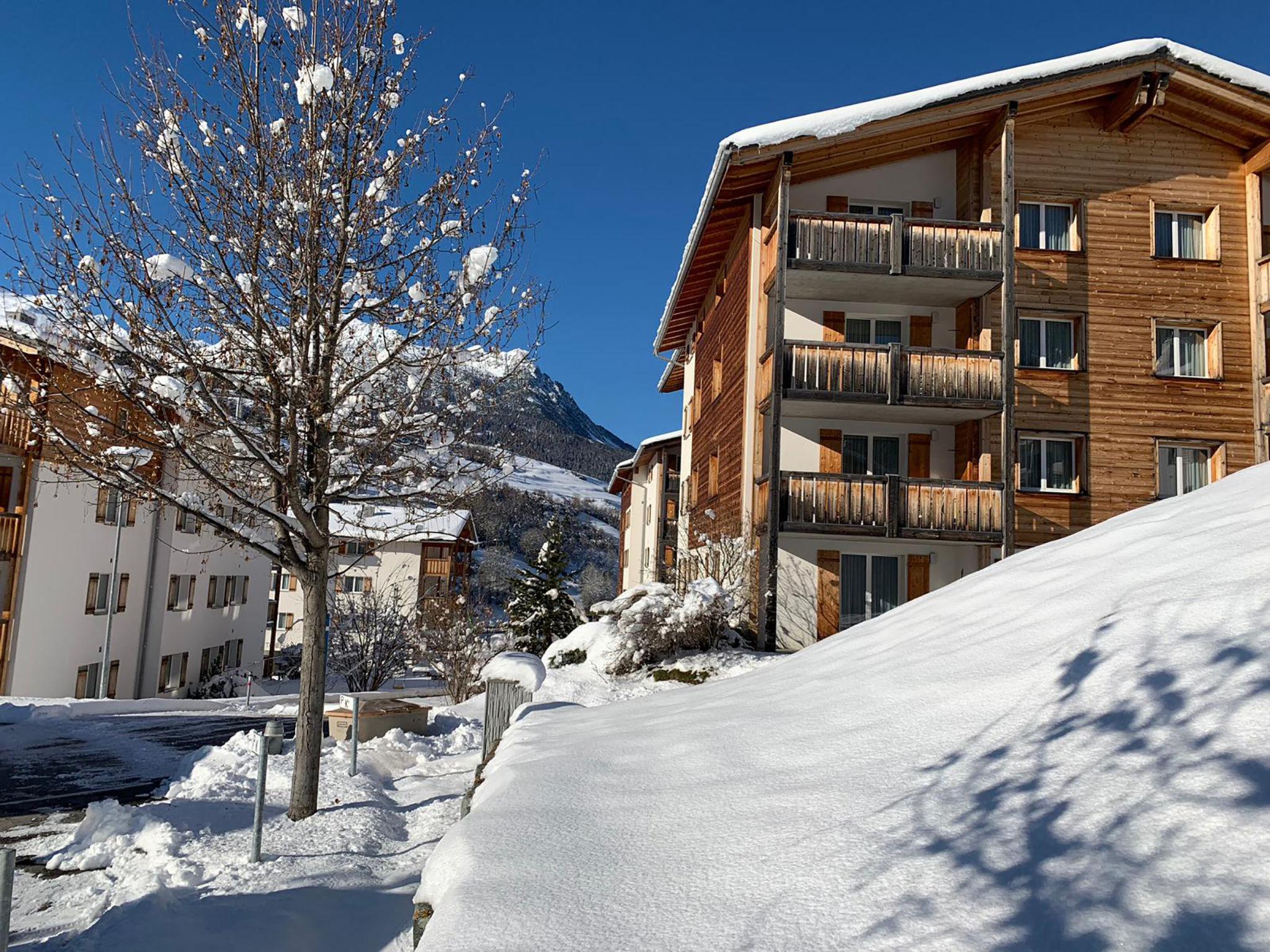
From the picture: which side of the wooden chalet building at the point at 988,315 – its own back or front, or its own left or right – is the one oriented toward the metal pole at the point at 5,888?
front

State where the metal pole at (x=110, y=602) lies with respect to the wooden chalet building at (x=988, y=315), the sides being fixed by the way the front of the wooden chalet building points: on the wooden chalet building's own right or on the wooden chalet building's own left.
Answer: on the wooden chalet building's own right

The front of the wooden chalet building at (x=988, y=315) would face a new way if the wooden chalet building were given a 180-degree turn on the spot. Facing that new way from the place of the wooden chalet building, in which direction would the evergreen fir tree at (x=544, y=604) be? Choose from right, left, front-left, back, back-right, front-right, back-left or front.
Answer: front-left

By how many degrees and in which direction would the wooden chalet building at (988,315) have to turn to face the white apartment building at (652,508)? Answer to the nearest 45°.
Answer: approximately 135° to its right

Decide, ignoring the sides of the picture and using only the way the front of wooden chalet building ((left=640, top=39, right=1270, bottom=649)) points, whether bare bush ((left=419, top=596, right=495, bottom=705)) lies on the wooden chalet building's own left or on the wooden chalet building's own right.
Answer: on the wooden chalet building's own right

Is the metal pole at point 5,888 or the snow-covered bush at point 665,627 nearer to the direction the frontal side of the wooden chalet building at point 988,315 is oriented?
the metal pole

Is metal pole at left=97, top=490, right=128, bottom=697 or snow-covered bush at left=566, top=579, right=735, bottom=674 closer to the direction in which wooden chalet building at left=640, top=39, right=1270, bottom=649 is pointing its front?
the snow-covered bush

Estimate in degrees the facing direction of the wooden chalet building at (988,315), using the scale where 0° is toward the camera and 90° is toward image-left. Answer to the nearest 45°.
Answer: approximately 0°

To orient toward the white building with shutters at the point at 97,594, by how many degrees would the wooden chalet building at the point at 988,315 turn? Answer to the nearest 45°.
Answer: approximately 90° to its right

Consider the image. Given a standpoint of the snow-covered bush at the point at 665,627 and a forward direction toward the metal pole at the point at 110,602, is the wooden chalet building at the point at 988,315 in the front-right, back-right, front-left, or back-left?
back-right

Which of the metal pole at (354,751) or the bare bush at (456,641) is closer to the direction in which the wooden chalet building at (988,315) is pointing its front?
the metal pole
